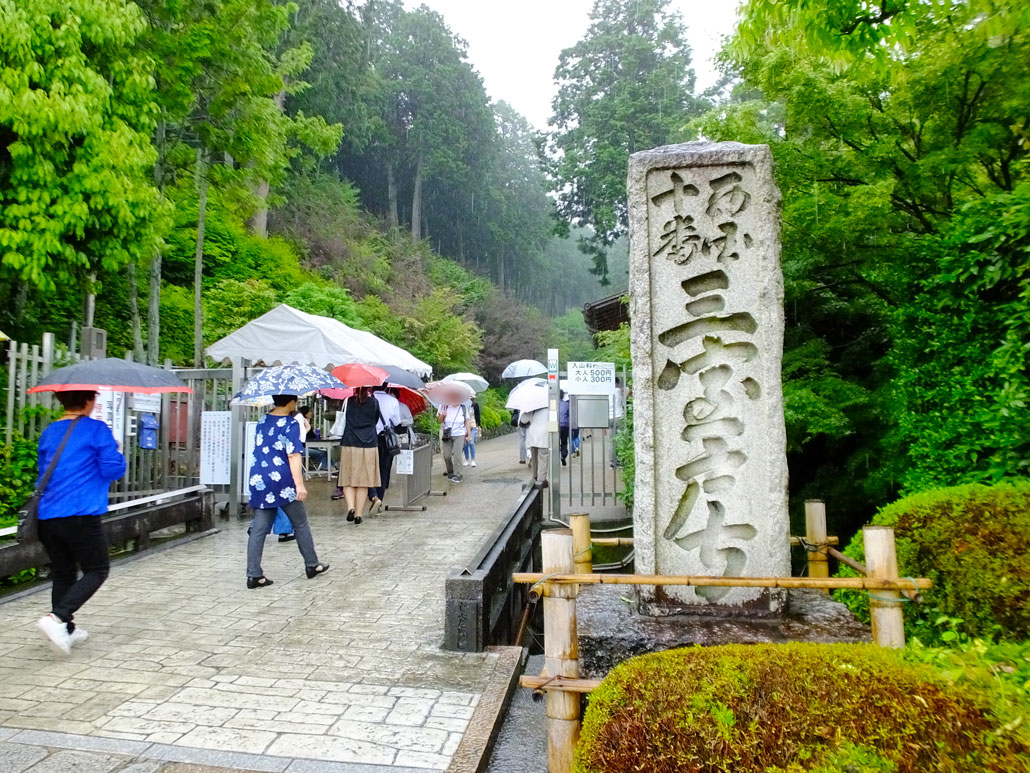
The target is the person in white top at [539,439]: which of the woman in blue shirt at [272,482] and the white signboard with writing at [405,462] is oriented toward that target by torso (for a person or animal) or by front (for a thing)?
the woman in blue shirt

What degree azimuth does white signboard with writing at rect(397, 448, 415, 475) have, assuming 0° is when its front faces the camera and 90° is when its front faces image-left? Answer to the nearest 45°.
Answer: approximately 0°

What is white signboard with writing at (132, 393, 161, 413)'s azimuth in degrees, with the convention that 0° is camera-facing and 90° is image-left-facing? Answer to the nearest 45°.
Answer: approximately 0°

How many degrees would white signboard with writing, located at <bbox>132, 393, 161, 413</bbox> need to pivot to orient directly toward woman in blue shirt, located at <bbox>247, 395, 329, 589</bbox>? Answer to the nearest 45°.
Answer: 0° — it already faces them

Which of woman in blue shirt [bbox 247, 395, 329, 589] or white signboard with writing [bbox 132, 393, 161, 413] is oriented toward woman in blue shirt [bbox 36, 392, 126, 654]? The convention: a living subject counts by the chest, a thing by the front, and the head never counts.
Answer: the white signboard with writing

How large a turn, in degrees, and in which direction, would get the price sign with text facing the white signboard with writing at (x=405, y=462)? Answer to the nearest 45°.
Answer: approximately 90° to its right
